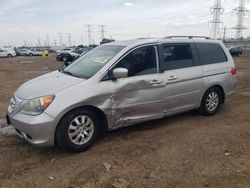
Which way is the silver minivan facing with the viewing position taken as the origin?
facing the viewer and to the left of the viewer

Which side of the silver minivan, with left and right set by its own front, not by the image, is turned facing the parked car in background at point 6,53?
right
